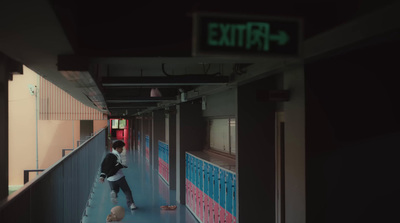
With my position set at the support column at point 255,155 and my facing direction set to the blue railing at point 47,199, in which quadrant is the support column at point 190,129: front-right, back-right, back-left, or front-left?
back-right

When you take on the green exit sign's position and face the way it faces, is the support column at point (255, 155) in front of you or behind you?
behind

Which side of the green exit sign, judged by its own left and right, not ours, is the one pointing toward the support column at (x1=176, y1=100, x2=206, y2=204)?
back

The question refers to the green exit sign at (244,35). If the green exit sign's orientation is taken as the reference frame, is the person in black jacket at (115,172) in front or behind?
behind

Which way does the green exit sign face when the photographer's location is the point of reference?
facing the viewer

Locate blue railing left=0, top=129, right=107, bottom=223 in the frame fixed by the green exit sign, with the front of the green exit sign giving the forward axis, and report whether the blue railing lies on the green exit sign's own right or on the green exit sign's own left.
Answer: on the green exit sign's own right

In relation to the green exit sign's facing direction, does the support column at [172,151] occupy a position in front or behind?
behind

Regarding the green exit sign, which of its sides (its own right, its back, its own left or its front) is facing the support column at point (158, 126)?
back
